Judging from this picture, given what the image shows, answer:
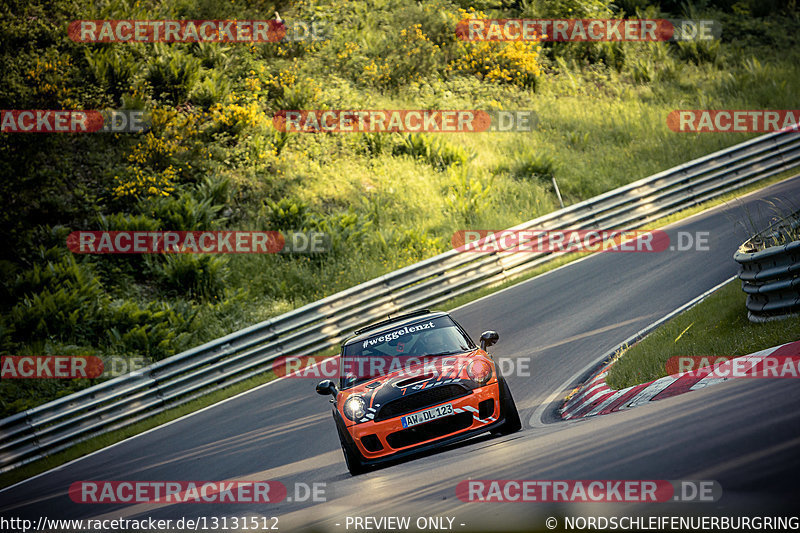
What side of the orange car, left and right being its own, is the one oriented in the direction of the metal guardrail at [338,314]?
back

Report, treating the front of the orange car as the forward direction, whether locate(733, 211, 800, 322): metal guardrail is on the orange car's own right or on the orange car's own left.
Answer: on the orange car's own left

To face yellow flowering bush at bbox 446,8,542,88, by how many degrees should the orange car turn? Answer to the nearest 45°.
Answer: approximately 180°

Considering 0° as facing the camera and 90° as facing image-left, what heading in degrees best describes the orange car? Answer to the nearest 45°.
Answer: approximately 0°
